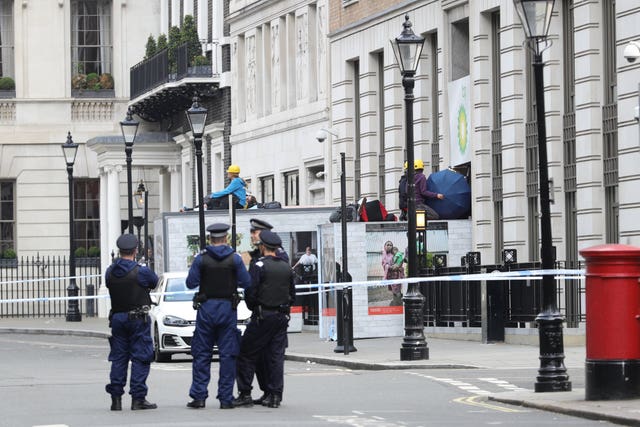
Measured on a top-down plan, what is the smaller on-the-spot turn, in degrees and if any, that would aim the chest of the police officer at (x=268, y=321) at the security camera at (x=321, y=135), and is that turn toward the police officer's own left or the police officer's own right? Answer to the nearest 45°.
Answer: approximately 45° to the police officer's own right

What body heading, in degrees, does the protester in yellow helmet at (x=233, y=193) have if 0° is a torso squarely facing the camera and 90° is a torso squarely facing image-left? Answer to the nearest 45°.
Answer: approximately 90°

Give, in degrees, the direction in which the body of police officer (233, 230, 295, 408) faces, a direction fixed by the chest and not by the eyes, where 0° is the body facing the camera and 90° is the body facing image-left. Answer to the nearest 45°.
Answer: approximately 135°

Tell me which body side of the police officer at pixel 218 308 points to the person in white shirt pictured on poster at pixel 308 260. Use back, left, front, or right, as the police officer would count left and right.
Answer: front

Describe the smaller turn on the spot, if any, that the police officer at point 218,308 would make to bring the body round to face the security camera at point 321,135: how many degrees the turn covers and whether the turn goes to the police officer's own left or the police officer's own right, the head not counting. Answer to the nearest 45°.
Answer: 0° — they already face it

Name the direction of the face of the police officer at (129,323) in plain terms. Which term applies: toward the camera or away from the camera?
away from the camera

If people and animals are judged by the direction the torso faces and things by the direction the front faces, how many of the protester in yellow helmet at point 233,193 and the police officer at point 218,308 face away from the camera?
1

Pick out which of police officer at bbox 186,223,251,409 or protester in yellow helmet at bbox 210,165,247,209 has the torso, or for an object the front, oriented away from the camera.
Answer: the police officer

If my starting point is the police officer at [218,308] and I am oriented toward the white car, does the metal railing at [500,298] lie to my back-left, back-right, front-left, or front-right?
front-right

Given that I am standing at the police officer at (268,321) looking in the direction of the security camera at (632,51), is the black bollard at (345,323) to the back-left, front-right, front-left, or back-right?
front-left

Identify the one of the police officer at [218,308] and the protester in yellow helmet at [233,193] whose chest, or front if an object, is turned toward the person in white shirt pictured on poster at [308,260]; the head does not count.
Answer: the police officer

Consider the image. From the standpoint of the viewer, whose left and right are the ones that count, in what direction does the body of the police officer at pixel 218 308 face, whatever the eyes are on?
facing away from the viewer

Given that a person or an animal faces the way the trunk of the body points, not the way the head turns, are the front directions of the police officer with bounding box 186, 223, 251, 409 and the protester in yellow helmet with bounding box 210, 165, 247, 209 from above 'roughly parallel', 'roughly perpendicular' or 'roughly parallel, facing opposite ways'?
roughly perpendicular

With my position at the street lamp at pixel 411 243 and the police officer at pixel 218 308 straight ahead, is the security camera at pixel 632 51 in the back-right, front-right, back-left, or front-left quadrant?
back-left
